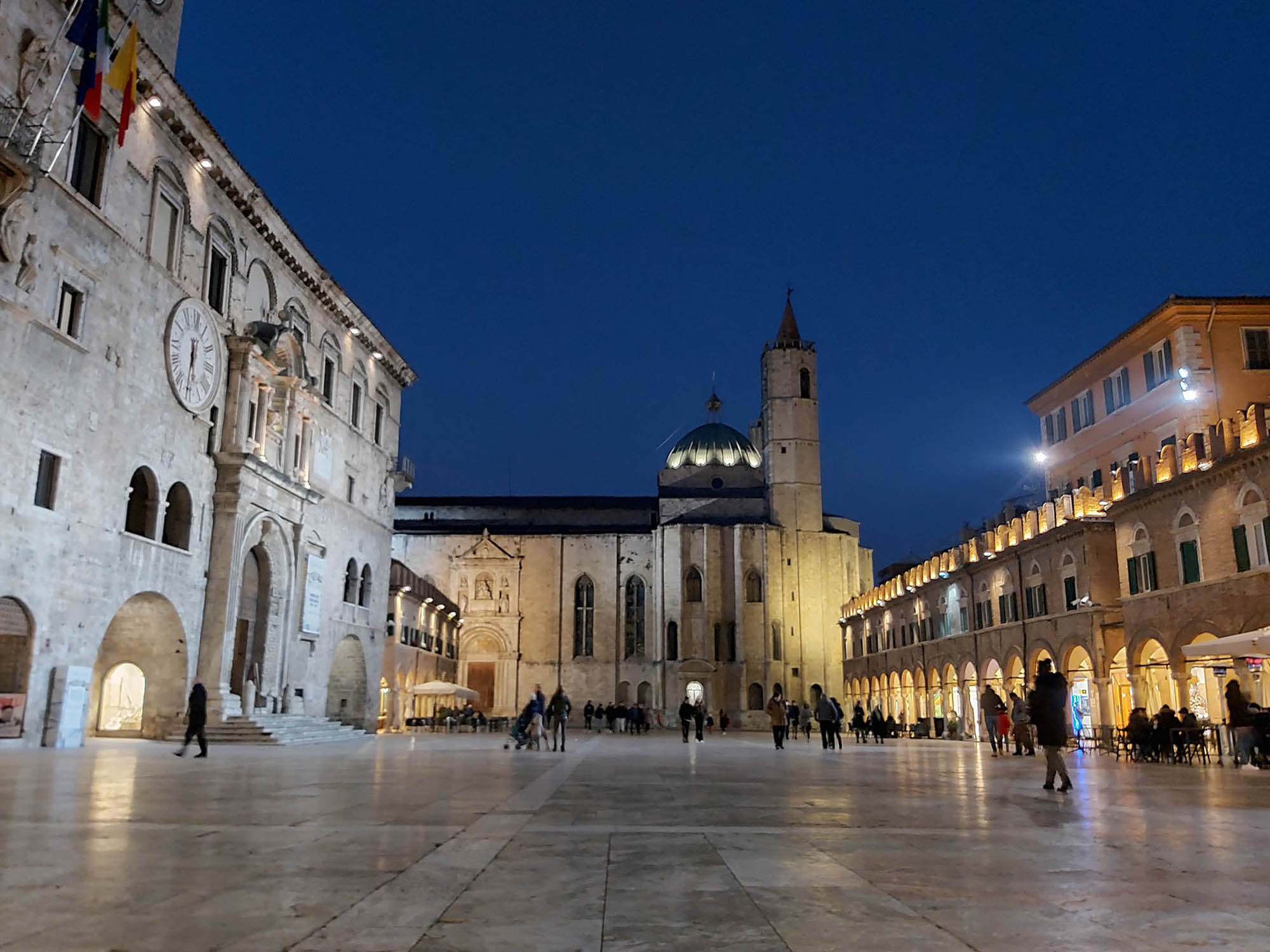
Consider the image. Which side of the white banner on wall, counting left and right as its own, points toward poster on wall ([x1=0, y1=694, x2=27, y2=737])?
right

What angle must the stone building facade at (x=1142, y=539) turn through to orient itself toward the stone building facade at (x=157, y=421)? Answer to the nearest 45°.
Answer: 0° — it already faces it

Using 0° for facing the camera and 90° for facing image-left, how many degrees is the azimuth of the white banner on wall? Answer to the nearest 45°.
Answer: approximately 315°

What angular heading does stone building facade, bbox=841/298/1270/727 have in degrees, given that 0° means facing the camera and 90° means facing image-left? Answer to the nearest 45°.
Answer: approximately 45°

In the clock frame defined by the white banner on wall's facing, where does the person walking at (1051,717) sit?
The person walking is roughly at 1 o'clock from the white banner on wall.

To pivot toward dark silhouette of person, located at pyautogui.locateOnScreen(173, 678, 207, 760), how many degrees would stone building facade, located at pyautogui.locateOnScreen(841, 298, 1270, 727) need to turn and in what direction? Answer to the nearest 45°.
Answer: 0° — it already faces them

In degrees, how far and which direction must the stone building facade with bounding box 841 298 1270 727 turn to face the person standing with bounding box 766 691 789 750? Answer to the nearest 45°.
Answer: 0° — it already faces them

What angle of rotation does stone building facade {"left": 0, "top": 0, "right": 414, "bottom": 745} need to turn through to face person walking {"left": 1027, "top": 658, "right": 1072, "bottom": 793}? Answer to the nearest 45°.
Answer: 0° — it already faces them

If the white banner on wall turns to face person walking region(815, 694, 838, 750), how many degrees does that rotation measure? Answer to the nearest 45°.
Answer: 0° — it already faces them

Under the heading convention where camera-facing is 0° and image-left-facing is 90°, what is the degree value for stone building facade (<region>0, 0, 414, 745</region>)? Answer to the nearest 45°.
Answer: approximately 315°
